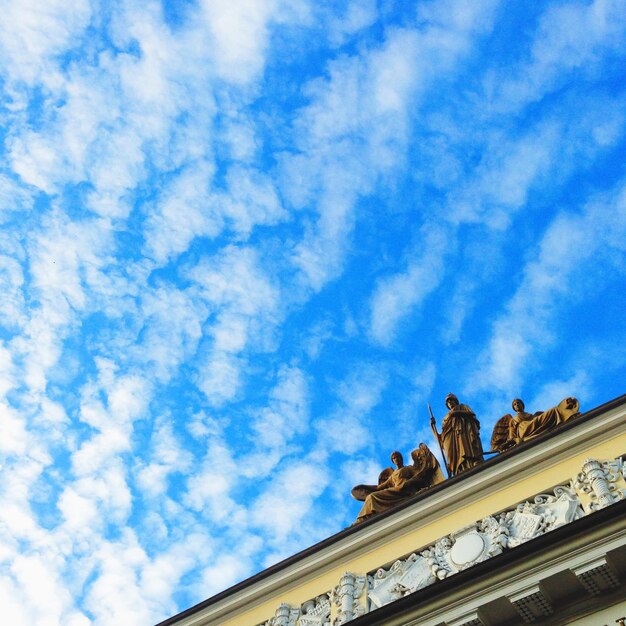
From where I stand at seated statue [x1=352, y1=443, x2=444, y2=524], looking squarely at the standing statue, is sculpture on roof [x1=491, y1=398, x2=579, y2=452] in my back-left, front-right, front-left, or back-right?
front-right

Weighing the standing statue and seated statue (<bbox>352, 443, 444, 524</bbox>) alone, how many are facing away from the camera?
0

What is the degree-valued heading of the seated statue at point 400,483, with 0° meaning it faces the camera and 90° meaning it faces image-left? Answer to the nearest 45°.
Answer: approximately 45°

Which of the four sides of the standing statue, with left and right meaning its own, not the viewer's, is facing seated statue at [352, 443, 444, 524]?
right

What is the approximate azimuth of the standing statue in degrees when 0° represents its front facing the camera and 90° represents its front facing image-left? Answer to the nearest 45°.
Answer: approximately 0°

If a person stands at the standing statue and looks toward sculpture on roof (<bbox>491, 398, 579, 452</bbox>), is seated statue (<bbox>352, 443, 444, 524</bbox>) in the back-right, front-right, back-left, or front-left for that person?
back-right

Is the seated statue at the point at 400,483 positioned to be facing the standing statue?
no

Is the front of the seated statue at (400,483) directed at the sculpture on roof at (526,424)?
no
